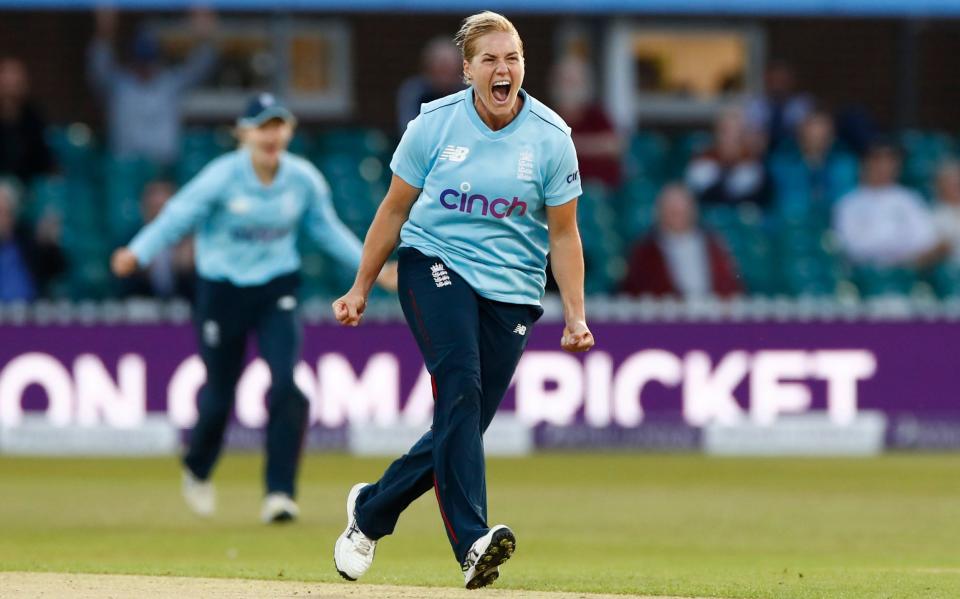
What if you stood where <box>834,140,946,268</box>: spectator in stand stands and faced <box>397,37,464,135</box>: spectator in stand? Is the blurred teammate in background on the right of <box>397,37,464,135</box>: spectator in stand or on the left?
left

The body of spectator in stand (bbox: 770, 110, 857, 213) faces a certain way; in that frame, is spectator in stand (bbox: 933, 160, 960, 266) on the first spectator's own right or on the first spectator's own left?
on the first spectator's own left

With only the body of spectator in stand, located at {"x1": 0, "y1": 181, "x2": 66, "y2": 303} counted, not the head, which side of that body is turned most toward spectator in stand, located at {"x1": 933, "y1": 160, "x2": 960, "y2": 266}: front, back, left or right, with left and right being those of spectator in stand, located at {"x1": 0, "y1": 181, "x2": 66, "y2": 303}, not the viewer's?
left

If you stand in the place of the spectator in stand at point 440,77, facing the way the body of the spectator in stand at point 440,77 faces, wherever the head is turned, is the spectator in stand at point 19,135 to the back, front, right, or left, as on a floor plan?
right

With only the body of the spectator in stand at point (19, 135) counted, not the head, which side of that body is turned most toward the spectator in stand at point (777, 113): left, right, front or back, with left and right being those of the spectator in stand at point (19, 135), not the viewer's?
left
